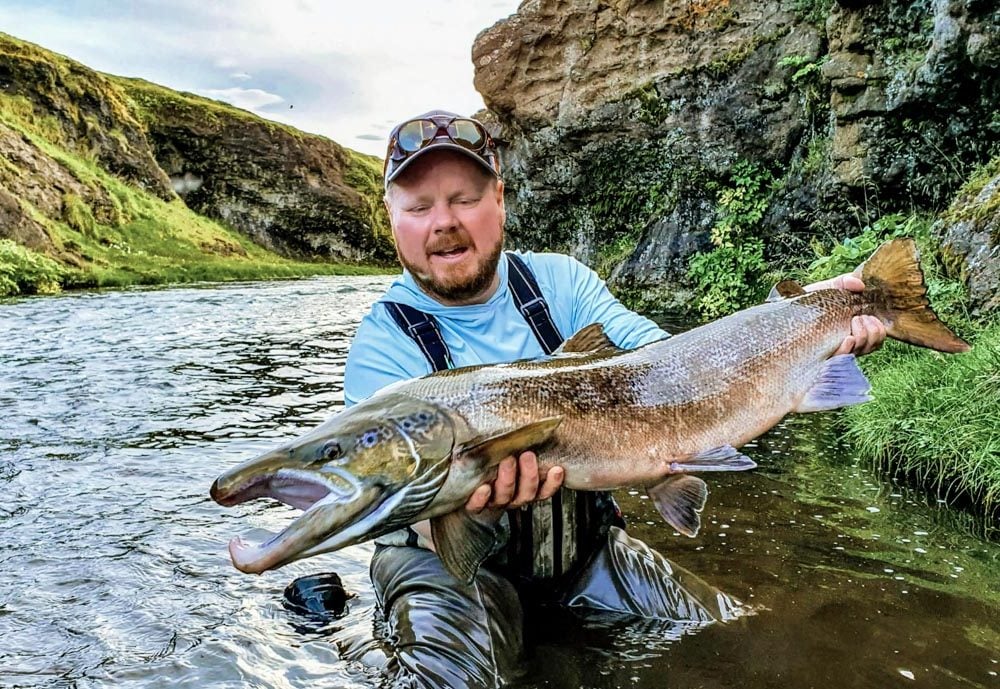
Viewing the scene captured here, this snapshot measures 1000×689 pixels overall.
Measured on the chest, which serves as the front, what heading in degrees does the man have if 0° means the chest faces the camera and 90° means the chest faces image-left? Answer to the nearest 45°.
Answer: approximately 0°
